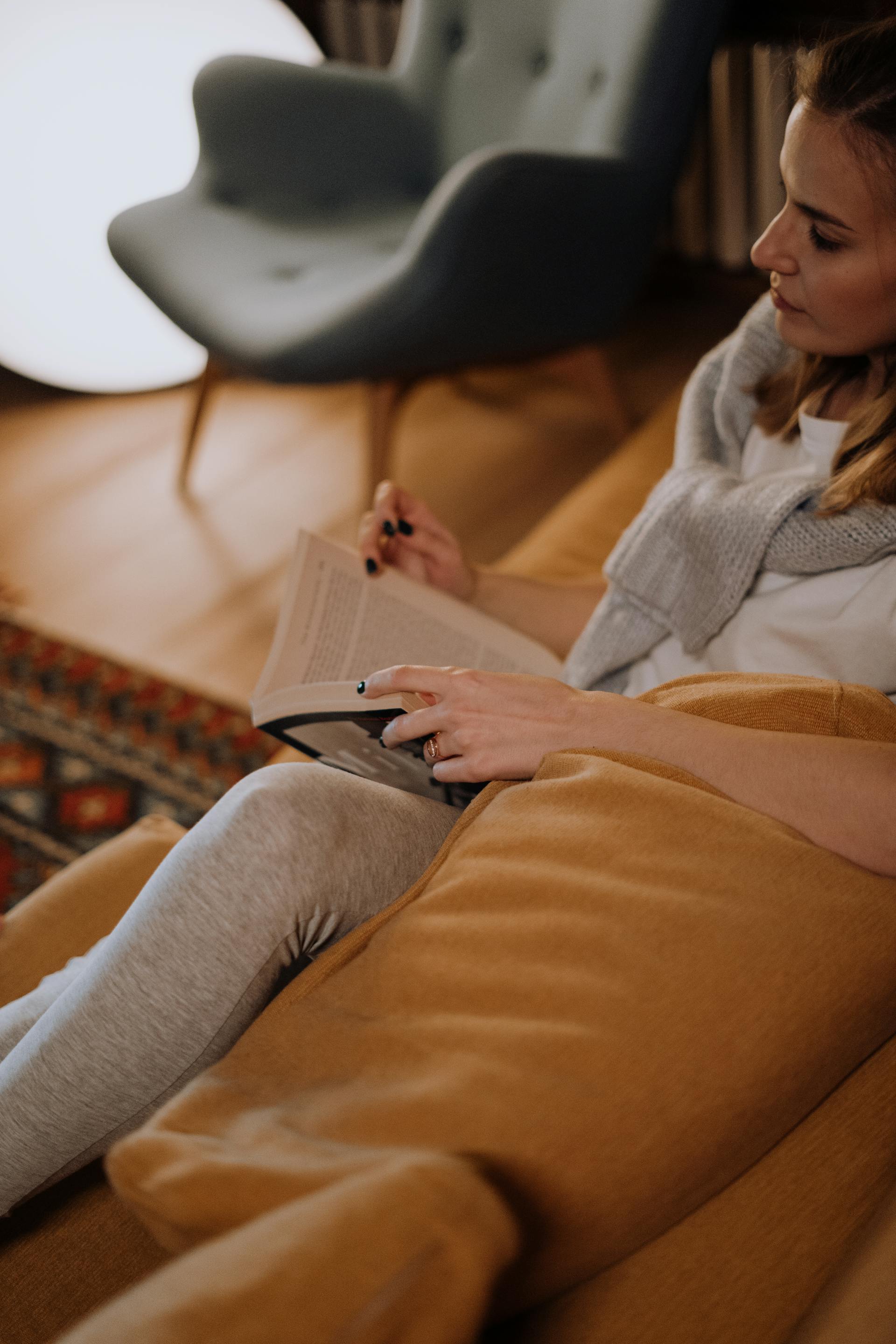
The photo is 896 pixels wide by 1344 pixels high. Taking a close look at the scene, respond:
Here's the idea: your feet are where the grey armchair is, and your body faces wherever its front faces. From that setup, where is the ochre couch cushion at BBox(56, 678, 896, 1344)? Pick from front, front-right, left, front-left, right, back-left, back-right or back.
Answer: front-left

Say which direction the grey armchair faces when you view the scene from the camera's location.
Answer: facing the viewer and to the left of the viewer

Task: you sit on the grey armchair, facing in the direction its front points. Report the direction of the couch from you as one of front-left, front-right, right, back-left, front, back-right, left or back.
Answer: front-left

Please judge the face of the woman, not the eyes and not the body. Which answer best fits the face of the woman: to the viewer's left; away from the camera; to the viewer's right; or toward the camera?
to the viewer's left

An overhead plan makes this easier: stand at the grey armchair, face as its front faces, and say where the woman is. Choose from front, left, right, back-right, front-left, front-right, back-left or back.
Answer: front-left
